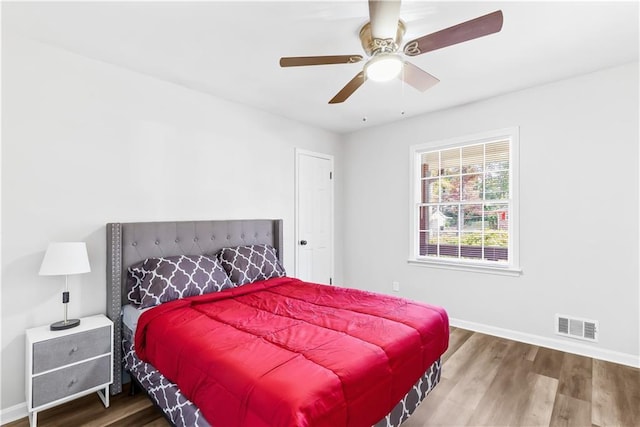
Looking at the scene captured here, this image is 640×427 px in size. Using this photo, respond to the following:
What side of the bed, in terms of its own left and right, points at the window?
left

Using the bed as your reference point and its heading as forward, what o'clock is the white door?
The white door is roughly at 8 o'clock from the bed.

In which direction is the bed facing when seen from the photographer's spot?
facing the viewer and to the right of the viewer

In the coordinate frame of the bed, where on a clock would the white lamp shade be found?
The white lamp shade is roughly at 5 o'clock from the bed.

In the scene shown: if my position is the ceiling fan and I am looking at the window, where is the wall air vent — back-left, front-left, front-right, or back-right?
front-right

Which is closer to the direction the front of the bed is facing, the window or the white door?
the window

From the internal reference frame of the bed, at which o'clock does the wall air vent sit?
The wall air vent is roughly at 10 o'clock from the bed.

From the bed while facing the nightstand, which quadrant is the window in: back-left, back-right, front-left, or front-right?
back-right

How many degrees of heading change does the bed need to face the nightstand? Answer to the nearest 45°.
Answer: approximately 135° to its right

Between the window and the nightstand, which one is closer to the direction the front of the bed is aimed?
the window

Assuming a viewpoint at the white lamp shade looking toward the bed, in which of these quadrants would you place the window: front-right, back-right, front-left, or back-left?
front-left
